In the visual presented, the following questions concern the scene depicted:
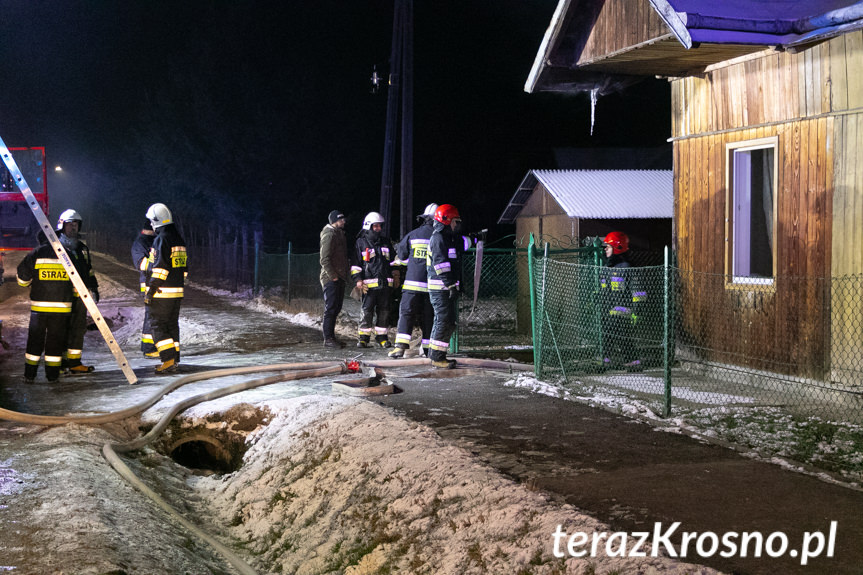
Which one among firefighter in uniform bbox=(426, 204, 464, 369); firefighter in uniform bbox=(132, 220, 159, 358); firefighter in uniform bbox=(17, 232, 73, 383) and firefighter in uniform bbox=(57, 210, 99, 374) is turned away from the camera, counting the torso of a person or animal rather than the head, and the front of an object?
firefighter in uniform bbox=(17, 232, 73, 383)

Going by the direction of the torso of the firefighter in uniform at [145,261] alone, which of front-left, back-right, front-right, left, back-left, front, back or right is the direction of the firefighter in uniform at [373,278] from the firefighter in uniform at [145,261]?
front

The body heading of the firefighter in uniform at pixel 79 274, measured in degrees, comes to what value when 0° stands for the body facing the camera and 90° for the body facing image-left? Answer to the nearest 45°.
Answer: approximately 315°

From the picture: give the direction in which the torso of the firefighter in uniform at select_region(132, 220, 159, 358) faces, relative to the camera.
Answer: to the viewer's right

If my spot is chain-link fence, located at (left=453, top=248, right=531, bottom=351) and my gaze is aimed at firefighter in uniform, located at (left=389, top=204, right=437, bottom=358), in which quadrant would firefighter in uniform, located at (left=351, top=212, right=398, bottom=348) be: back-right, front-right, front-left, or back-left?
front-right

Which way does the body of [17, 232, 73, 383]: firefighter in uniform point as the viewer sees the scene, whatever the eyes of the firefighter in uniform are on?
away from the camera

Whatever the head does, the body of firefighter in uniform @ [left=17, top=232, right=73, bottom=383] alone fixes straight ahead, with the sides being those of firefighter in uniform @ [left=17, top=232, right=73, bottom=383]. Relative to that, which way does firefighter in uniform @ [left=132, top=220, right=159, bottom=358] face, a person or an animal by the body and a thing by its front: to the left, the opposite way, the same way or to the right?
to the right

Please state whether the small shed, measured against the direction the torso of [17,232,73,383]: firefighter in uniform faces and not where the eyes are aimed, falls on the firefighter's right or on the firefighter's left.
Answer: on the firefighter's right

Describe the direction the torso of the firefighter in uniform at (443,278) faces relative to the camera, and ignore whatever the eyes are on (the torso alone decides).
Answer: to the viewer's right
